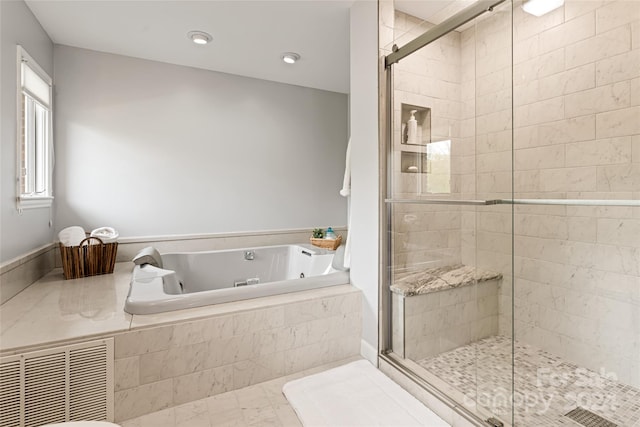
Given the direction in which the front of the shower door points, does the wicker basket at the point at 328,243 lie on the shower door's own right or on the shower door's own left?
on the shower door's own right

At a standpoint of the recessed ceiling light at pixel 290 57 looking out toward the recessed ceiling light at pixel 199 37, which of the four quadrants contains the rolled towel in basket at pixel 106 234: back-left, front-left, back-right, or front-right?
front-right

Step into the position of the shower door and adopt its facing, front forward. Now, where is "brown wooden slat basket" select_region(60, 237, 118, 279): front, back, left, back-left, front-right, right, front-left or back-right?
front-right

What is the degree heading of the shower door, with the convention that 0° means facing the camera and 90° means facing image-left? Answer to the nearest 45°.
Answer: approximately 45°

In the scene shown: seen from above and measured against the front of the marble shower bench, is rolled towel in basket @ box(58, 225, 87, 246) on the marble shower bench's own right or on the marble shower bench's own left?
on the marble shower bench's own right

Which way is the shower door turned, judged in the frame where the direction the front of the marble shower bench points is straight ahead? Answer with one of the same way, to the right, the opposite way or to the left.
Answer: to the right

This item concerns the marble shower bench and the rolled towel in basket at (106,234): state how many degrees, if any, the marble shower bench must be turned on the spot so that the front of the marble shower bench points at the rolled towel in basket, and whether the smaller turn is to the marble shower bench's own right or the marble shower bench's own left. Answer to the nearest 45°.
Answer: approximately 135° to the marble shower bench's own right

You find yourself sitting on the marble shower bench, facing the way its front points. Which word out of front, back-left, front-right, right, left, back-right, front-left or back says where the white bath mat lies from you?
right

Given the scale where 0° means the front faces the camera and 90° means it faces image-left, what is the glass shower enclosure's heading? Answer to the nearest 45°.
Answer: approximately 45°

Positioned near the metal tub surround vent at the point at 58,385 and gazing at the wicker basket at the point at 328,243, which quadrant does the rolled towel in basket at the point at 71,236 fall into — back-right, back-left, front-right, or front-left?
front-left

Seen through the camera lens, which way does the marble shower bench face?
facing the viewer and to the right of the viewer

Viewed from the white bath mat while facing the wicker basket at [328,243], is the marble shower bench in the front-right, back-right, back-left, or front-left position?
front-right
